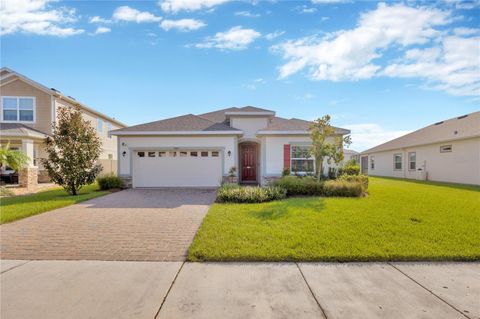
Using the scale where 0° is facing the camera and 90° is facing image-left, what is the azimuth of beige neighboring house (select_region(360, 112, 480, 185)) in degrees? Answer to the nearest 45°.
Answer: approximately 315°

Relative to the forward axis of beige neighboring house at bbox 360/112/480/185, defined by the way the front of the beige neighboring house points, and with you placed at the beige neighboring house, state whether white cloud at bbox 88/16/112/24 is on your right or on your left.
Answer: on your right
